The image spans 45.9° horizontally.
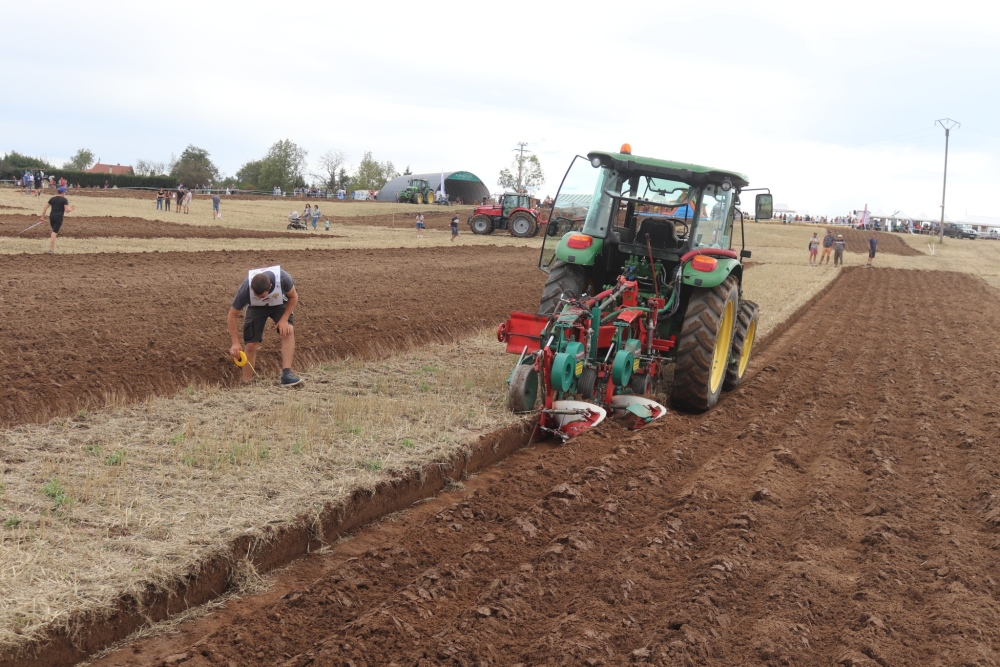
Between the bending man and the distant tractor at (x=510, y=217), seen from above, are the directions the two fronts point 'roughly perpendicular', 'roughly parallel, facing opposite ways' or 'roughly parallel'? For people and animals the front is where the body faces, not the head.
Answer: roughly perpendicular

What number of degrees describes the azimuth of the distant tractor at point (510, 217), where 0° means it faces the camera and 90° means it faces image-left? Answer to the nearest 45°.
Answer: approximately 90°

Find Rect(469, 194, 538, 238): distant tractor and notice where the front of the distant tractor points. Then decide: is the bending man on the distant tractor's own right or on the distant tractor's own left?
on the distant tractor's own left

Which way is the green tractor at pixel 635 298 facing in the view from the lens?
facing away from the viewer and to the right of the viewer

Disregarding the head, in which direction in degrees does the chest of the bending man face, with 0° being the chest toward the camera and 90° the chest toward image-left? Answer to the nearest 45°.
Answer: approximately 0°

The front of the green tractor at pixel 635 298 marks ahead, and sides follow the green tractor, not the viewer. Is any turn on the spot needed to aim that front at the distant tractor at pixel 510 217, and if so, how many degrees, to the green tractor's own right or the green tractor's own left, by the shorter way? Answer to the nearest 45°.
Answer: approximately 45° to the green tractor's own left

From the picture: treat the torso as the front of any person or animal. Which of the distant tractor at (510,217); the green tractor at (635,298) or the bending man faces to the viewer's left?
the distant tractor

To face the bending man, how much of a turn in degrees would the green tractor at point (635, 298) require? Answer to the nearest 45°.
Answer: approximately 135° to its left

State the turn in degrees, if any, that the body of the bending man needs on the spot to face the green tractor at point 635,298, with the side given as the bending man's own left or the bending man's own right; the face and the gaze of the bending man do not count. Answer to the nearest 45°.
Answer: approximately 90° to the bending man's own left

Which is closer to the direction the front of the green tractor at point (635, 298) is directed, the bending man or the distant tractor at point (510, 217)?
the distant tractor

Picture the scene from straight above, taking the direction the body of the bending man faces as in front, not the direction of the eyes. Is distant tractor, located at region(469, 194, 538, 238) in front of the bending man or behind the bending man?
behind
